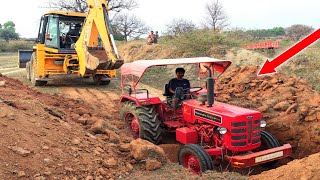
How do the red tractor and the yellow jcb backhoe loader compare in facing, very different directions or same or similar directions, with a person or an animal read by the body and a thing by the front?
very different directions

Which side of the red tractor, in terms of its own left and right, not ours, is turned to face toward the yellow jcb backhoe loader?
back

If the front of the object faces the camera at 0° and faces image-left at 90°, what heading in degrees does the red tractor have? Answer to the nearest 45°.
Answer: approximately 315°
